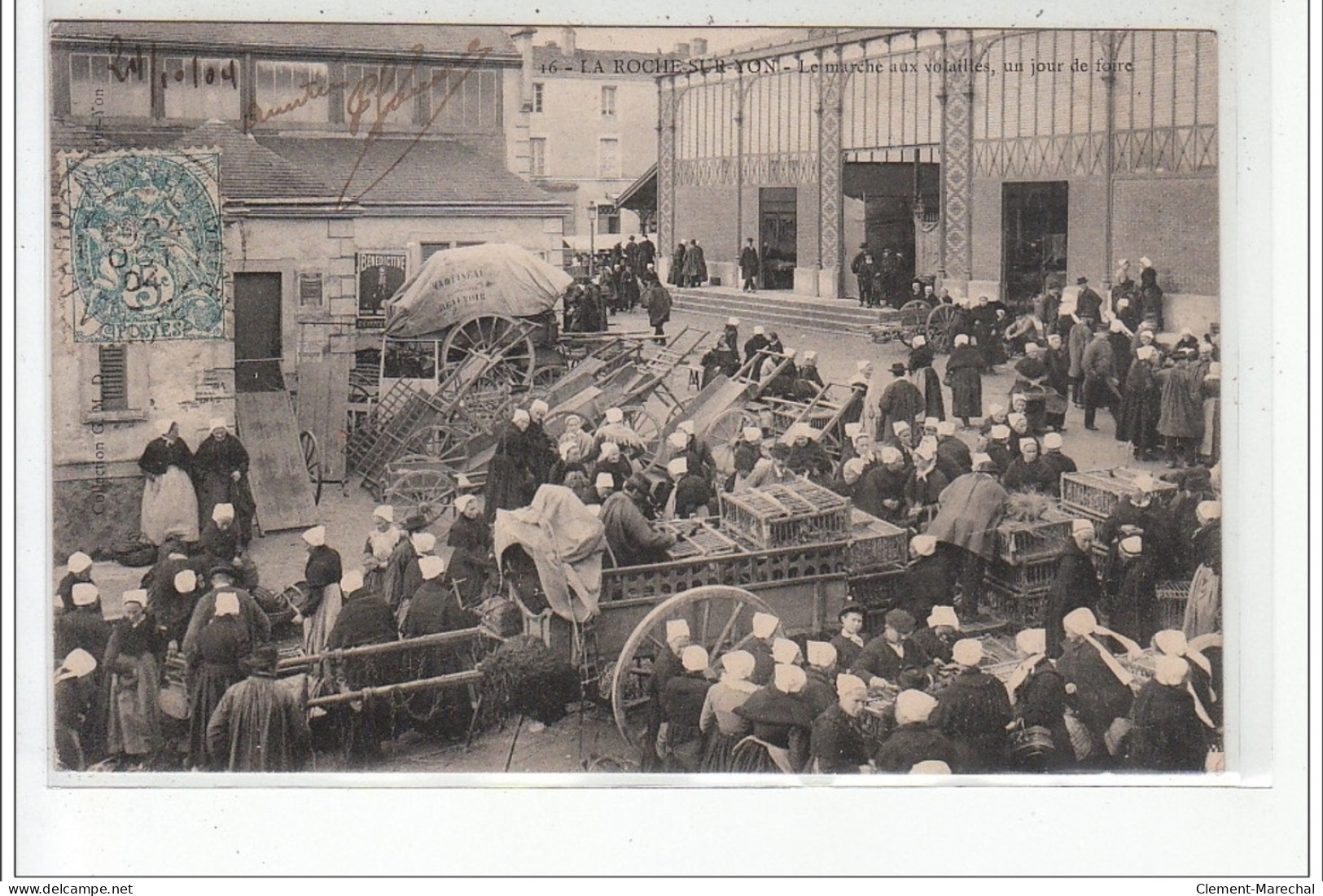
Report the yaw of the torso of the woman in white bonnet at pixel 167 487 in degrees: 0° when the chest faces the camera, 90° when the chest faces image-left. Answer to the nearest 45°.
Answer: approximately 0°

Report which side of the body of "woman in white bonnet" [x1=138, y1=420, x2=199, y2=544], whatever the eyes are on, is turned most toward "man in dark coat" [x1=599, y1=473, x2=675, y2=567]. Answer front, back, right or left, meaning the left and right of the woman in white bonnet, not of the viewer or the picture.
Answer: left

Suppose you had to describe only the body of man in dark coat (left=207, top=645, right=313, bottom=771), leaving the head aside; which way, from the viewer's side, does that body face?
away from the camera

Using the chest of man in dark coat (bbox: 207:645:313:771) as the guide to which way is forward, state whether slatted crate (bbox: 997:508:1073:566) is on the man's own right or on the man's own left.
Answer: on the man's own right

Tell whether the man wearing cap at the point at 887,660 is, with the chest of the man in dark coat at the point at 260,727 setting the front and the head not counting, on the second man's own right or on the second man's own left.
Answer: on the second man's own right

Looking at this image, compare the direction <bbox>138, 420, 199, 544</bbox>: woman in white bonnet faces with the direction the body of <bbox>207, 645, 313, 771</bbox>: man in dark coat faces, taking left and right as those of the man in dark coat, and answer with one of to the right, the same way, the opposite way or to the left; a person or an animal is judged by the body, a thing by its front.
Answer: the opposite way

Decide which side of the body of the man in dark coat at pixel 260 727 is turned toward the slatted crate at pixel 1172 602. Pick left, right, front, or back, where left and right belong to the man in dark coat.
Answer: right

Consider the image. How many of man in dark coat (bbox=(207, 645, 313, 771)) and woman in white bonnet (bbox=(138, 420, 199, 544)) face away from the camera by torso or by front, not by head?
1

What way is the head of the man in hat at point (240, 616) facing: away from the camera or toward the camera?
away from the camera
